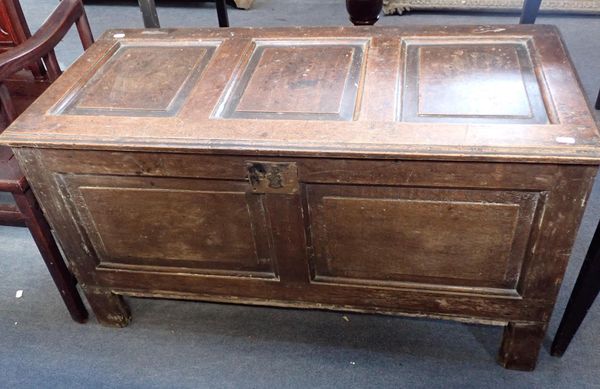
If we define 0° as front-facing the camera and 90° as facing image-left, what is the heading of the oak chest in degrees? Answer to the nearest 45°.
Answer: approximately 0°

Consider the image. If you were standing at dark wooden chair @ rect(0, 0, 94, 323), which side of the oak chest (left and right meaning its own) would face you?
right
